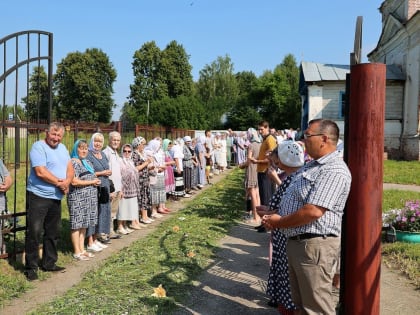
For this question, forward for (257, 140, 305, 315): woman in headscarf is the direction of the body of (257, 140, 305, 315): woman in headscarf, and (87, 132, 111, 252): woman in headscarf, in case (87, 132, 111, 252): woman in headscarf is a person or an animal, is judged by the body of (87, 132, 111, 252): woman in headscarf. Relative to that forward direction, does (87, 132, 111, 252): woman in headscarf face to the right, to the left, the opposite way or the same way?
the opposite way

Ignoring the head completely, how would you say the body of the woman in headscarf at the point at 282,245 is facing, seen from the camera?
to the viewer's left

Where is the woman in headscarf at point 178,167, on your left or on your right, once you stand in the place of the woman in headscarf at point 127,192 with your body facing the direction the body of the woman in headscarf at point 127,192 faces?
on your left

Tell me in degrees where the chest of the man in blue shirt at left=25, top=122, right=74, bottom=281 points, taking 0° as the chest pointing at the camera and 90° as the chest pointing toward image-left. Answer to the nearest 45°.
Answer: approximately 315°

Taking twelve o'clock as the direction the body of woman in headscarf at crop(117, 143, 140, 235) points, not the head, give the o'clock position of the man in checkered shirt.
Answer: The man in checkered shirt is roughly at 1 o'clock from the woman in headscarf.

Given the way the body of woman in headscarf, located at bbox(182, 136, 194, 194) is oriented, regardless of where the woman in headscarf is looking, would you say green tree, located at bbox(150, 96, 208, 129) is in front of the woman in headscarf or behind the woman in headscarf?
behind

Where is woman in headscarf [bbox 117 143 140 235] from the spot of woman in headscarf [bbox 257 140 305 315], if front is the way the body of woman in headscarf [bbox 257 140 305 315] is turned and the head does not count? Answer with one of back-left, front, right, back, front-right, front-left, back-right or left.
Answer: front-right

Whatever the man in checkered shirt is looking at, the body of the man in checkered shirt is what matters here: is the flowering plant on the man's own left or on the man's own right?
on the man's own right

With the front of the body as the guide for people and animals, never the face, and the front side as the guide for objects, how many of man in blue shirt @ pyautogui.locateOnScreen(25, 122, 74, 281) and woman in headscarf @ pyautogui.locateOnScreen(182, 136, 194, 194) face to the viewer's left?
0

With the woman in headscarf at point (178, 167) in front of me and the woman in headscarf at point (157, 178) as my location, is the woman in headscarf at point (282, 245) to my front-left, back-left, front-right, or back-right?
back-right

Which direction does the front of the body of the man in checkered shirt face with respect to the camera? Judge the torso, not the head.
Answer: to the viewer's left

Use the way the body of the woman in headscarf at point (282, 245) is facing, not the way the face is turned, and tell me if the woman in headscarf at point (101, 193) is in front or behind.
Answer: in front

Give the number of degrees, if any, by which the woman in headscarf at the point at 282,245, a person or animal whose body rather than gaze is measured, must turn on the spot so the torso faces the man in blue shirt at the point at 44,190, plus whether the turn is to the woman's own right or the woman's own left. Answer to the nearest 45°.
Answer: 0° — they already face them

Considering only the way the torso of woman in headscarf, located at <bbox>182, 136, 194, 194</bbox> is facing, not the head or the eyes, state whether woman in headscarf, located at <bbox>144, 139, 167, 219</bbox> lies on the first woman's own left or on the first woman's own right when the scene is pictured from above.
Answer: on the first woman's own right

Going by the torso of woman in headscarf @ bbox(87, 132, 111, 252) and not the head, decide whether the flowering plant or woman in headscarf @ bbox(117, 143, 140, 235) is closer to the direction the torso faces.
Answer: the flowering plant
